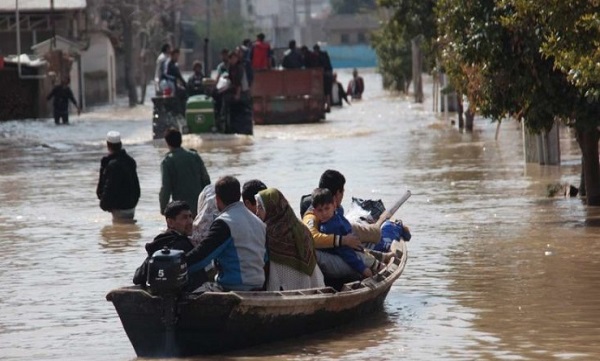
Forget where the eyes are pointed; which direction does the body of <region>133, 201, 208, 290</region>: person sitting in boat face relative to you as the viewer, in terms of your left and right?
facing away from the viewer and to the right of the viewer

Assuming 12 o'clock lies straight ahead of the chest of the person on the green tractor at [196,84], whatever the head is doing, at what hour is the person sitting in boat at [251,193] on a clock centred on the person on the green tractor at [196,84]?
the person sitting in boat at [251,193] is roughly at 12 o'clock from the person on the green tractor at [196,84].

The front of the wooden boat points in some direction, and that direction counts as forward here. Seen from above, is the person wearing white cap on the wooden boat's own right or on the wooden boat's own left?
on the wooden boat's own left

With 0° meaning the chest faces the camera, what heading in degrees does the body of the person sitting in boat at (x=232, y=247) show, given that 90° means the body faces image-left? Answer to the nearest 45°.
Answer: approximately 135°

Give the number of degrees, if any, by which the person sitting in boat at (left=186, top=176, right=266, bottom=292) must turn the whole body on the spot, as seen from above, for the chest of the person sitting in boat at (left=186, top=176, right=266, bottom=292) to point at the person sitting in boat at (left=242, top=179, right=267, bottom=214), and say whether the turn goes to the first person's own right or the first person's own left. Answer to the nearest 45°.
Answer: approximately 45° to the first person's own right

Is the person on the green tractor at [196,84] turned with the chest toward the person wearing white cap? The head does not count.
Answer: yes

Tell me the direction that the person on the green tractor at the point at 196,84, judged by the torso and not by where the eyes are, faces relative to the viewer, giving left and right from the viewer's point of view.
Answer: facing the viewer

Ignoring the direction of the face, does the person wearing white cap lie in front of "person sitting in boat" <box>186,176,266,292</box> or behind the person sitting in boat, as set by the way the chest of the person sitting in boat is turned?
in front

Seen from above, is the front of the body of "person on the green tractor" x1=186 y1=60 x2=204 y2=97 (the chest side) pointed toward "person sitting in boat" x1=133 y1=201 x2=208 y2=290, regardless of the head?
yes

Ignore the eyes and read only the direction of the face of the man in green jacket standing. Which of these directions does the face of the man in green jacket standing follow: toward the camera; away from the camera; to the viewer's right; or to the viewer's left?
away from the camera

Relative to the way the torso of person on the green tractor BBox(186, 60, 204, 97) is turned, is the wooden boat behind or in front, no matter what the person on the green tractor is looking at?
in front

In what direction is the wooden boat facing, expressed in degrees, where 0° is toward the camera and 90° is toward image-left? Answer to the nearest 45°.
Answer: approximately 225°

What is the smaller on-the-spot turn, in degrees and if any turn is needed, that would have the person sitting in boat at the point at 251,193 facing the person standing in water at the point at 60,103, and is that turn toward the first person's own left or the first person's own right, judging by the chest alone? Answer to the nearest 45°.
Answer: approximately 90° to the first person's own left
